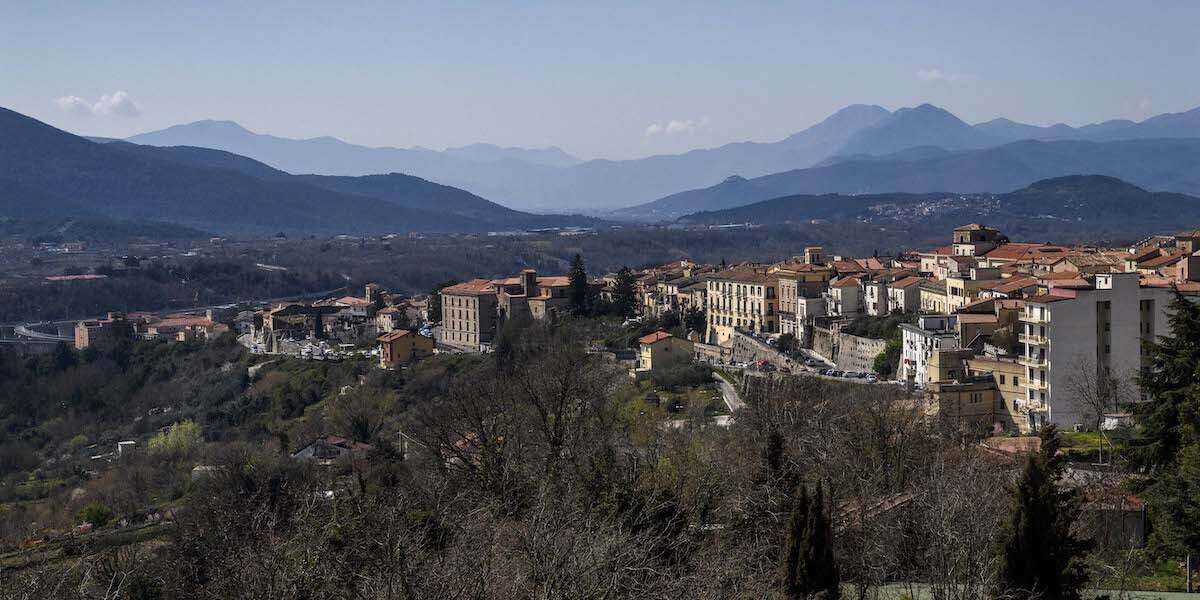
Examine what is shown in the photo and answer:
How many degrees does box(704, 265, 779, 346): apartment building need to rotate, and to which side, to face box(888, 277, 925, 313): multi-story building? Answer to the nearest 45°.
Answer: approximately 90° to its left

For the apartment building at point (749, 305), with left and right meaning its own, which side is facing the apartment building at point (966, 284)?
left

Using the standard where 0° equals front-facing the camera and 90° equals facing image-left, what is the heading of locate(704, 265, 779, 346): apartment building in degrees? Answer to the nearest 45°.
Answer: approximately 45°

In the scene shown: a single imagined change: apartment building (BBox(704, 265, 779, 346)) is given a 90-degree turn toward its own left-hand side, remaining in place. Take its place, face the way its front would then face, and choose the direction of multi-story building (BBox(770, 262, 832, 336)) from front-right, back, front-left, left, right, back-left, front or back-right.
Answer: front

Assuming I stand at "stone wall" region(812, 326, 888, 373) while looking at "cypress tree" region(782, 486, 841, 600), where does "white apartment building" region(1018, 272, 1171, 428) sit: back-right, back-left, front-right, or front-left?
front-left

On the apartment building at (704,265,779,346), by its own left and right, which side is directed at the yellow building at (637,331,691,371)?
front

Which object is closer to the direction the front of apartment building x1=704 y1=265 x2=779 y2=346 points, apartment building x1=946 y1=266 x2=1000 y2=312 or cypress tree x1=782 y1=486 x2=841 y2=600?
the cypress tree

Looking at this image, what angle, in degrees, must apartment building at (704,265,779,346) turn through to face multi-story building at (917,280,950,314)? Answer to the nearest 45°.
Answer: approximately 90° to its left

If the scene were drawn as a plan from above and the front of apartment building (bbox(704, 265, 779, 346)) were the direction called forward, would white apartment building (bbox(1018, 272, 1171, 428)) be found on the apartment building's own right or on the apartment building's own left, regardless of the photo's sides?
on the apartment building's own left

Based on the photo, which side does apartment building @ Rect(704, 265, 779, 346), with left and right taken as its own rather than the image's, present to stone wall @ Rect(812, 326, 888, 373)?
left

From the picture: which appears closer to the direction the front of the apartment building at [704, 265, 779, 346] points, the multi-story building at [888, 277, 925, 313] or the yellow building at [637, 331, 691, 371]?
the yellow building

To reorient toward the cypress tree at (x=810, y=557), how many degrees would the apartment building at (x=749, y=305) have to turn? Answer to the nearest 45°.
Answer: approximately 45° to its left

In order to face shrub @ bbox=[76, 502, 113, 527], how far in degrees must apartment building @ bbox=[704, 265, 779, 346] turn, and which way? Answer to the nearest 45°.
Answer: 0° — it already faces it

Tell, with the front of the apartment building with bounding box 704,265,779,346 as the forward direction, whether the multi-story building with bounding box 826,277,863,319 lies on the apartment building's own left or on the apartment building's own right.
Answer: on the apartment building's own left

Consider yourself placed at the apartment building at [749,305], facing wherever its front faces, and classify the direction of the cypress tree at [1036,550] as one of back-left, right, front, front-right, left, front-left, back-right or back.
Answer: front-left
